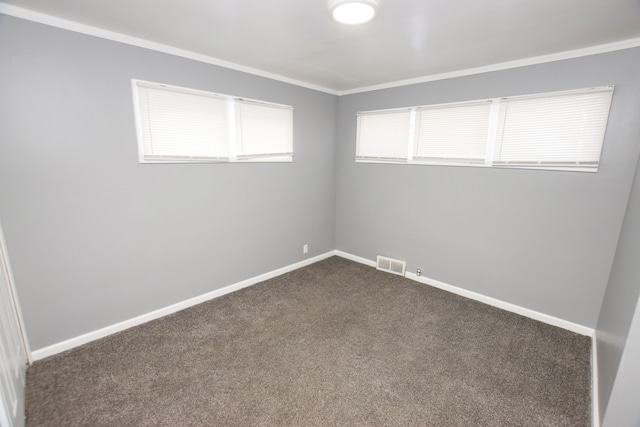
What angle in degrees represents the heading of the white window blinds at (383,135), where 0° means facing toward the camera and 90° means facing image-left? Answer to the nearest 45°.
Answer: approximately 45°

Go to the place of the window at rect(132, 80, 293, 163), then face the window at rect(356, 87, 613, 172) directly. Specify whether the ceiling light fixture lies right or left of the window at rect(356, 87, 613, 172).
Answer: right

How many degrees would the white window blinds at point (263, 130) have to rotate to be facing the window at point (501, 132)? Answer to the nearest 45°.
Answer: approximately 45° to its left

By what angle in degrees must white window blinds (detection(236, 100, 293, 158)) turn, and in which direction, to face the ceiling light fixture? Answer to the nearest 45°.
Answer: approximately 45° to its right

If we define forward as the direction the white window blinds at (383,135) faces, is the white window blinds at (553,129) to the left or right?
on its left

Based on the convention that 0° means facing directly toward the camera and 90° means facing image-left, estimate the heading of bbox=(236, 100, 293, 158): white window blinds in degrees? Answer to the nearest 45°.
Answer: approximately 315°

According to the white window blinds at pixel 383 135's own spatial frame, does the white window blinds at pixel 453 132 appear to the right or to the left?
on its left

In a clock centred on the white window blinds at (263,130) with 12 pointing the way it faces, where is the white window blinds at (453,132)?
the white window blinds at (453,132) is roughly at 11 o'clock from the white window blinds at (263,130).

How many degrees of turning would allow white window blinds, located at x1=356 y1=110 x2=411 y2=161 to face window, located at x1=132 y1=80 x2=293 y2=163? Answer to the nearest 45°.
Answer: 0° — it already faces it
